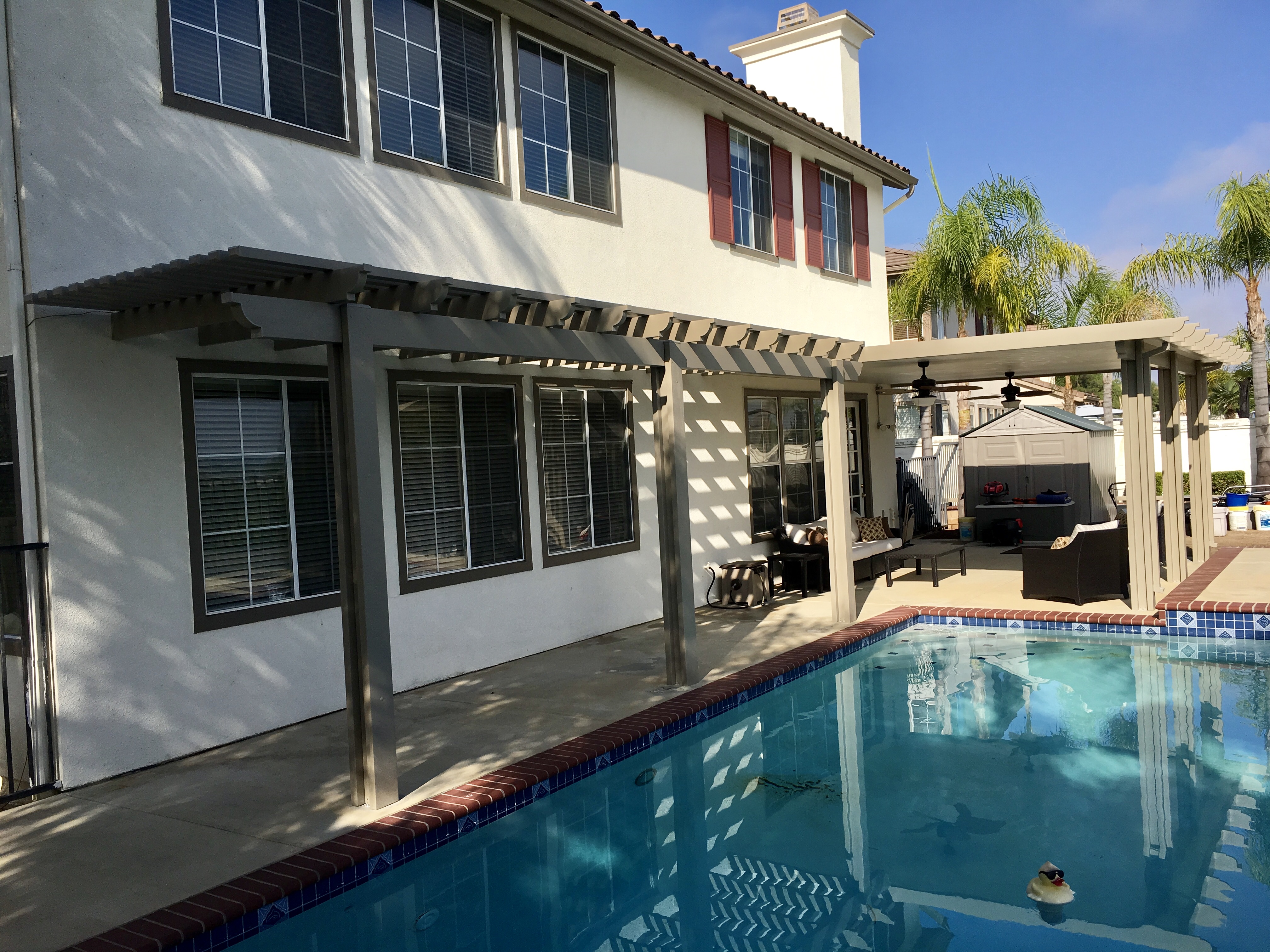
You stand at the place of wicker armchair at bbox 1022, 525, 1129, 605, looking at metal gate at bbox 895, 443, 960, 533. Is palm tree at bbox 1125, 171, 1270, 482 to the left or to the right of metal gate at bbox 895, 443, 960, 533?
right

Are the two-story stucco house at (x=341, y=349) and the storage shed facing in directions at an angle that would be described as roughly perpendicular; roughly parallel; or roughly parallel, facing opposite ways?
roughly perpendicular

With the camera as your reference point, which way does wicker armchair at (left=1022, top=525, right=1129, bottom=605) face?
facing away from the viewer and to the left of the viewer

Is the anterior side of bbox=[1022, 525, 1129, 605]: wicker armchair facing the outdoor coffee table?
yes

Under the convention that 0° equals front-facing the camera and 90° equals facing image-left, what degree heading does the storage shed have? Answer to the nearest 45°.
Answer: approximately 0°
